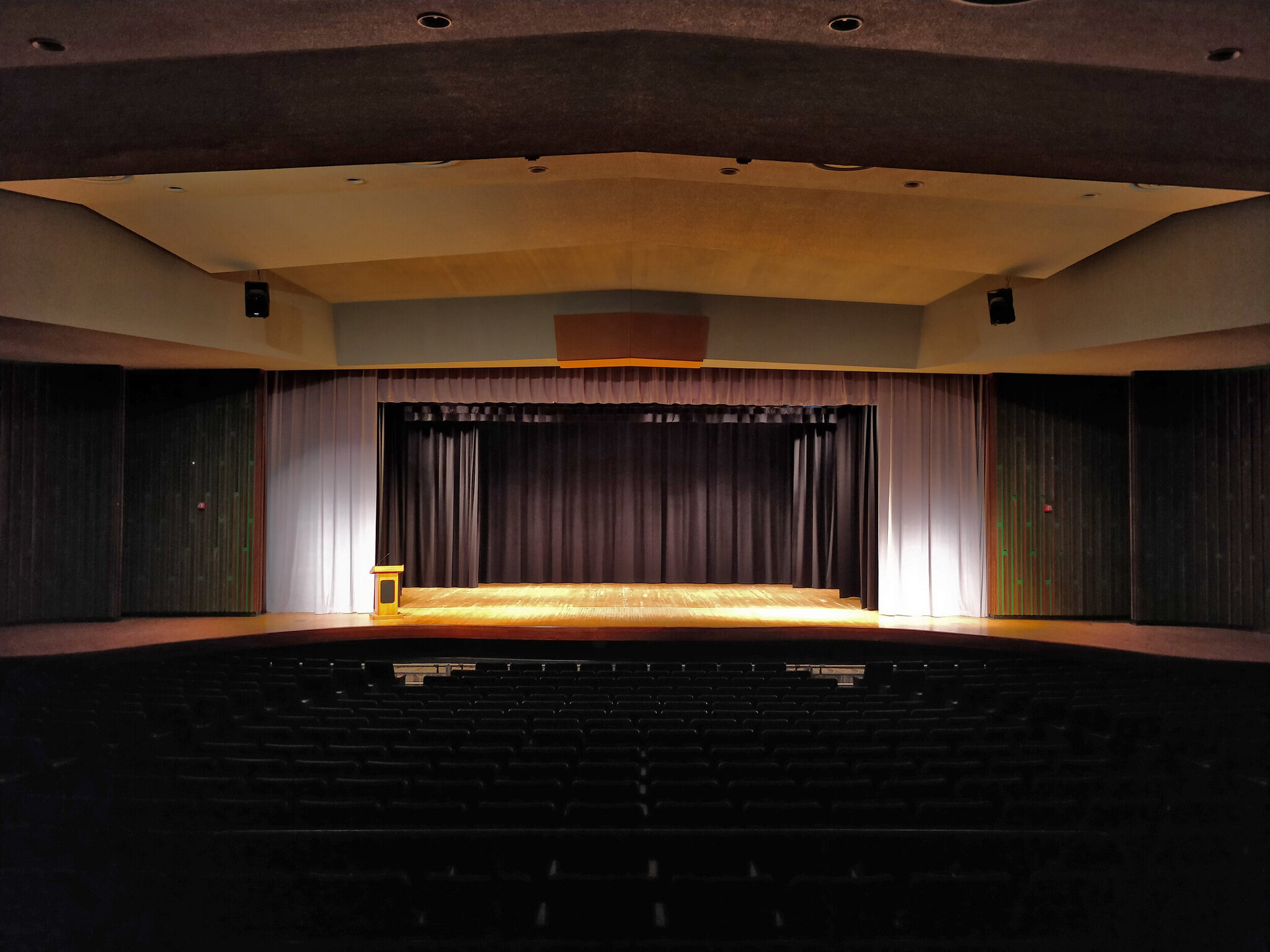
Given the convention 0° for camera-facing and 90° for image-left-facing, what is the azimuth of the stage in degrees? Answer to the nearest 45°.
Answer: approximately 0°

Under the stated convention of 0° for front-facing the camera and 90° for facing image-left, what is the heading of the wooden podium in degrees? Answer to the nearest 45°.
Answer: approximately 0°

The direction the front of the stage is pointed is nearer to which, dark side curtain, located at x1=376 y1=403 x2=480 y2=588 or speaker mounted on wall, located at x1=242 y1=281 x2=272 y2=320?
the speaker mounted on wall

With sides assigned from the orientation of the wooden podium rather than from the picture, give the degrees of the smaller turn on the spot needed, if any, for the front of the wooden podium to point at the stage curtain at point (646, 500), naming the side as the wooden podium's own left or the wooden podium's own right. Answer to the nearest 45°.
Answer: approximately 135° to the wooden podium's own left

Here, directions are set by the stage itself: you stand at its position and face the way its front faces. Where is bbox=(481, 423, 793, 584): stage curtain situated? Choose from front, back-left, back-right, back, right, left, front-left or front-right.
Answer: back

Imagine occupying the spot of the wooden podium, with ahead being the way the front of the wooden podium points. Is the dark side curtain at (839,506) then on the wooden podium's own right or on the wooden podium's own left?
on the wooden podium's own left
